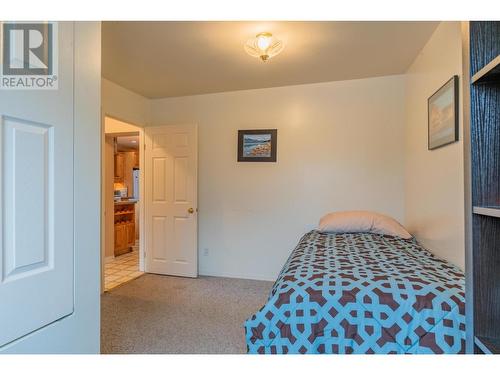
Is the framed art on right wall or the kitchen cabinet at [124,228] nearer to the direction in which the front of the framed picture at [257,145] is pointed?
the framed art on right wall

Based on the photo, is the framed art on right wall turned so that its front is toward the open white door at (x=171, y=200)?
yes

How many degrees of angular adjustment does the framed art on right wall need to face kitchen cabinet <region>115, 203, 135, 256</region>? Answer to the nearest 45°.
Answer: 0° — it already faces it

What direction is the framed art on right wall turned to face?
to the viewer's left

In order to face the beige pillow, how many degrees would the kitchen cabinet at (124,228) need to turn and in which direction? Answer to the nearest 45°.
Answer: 0° — it already faces it

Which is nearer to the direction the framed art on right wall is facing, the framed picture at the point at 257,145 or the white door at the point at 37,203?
the framed picture

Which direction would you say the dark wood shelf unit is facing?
to the viewer's left

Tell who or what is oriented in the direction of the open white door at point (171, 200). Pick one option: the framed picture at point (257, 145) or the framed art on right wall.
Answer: the framed art on right wall
